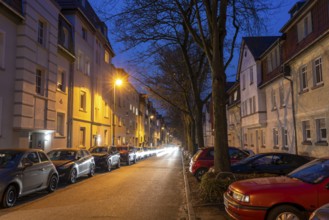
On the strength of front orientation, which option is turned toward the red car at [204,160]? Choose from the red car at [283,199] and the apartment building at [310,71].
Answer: the apartment building

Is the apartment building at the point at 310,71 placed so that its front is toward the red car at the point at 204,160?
yes

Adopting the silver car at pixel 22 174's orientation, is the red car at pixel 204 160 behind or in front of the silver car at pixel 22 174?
behind

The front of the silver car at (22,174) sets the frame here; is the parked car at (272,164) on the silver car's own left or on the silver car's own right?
on the silver car's own left

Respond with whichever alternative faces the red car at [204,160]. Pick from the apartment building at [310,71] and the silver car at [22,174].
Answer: the apartment building

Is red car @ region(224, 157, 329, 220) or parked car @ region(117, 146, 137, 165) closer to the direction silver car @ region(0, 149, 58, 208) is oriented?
the red car

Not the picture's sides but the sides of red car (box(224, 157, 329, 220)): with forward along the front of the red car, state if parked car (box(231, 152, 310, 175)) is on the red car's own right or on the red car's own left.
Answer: on the red car's own right

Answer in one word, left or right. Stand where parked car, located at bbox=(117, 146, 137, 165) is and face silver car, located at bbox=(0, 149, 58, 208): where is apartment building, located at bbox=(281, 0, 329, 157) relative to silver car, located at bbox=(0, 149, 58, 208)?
left

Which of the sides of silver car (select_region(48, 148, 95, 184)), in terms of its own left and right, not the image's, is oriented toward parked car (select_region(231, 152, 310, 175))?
left
